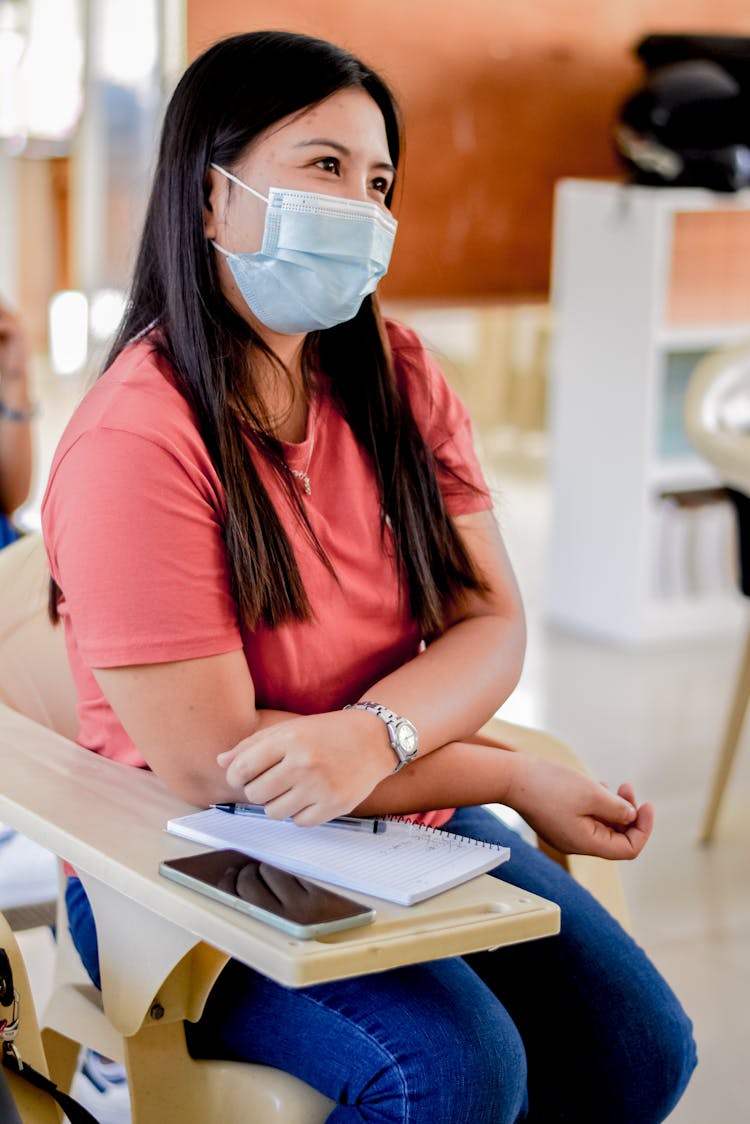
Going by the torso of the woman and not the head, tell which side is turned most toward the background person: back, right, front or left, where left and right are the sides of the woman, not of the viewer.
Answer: back

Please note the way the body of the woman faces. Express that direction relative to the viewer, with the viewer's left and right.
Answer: facing the viewer and to the right of the viewer

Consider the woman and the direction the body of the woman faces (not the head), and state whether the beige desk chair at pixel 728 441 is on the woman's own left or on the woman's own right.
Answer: on the woman's own left
